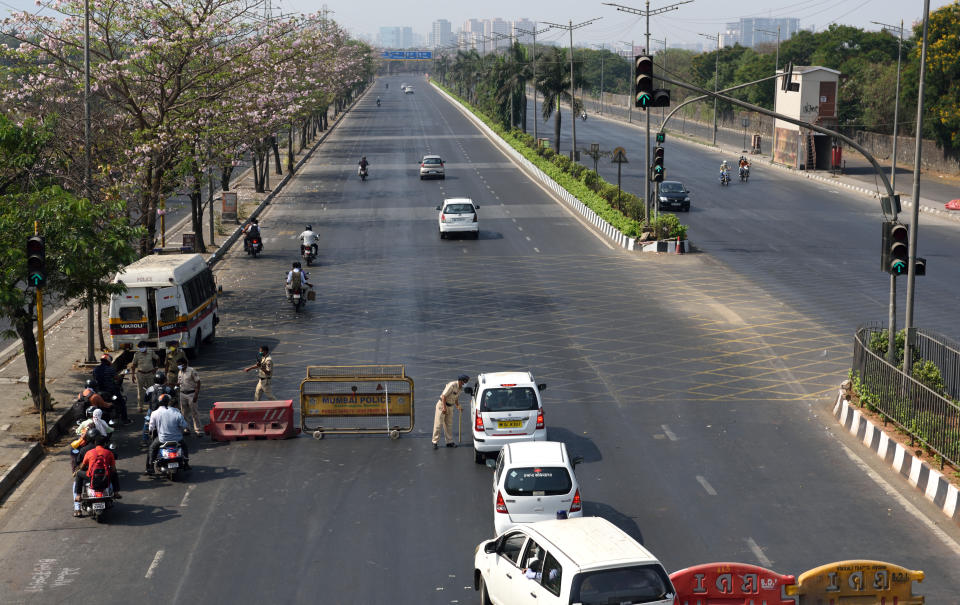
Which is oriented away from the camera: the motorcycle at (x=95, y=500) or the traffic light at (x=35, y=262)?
the motorcycle

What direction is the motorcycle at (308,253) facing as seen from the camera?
away from the camera

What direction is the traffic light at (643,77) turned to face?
toward the camera

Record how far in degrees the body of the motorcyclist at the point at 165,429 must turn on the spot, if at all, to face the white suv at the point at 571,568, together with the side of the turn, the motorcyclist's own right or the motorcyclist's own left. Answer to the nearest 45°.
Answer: approximately 135° to the motorcyclist's own right

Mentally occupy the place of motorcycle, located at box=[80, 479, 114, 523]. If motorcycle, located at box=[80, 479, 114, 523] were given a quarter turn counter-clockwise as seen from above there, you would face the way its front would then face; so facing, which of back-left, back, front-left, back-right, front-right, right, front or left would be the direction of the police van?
right

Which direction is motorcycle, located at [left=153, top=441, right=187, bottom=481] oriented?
away from the camera

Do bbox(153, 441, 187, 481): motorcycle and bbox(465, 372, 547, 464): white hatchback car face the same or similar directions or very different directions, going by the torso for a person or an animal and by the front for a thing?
same or similar directions

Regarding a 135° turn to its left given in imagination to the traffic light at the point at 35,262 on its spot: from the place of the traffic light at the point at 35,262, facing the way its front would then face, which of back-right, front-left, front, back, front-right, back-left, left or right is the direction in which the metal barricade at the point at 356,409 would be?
front-right

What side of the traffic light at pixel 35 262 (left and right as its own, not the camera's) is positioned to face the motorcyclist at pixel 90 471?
front

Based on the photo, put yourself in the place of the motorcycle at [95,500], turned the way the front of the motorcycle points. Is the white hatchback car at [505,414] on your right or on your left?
on your right

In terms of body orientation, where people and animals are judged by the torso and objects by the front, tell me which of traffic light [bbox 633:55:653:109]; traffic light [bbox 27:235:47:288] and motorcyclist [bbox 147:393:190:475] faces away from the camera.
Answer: the motorcyclist

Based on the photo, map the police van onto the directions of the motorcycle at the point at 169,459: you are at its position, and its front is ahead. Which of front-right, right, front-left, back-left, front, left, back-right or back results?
front

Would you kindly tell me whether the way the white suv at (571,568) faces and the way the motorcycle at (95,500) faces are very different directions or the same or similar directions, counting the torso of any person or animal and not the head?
same or similar directions

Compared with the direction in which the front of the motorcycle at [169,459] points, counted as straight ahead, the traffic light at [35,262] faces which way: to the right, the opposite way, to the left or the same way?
the opposite way

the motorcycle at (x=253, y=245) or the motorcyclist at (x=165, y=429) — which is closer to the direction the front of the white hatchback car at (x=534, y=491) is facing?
the motorcycle

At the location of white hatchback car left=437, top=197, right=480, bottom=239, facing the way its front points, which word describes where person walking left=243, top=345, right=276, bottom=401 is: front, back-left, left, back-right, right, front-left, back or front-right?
back

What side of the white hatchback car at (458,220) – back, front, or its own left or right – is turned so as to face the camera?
back

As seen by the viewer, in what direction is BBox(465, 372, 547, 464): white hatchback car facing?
away from the camera
